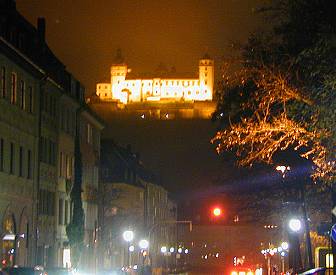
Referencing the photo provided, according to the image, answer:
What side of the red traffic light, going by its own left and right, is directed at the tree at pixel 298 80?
front

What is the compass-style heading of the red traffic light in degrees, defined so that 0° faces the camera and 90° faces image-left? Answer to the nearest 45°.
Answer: approximately 0°

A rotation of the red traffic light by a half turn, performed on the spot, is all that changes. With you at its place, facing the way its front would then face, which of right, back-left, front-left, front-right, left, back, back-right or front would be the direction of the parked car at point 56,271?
back-left
